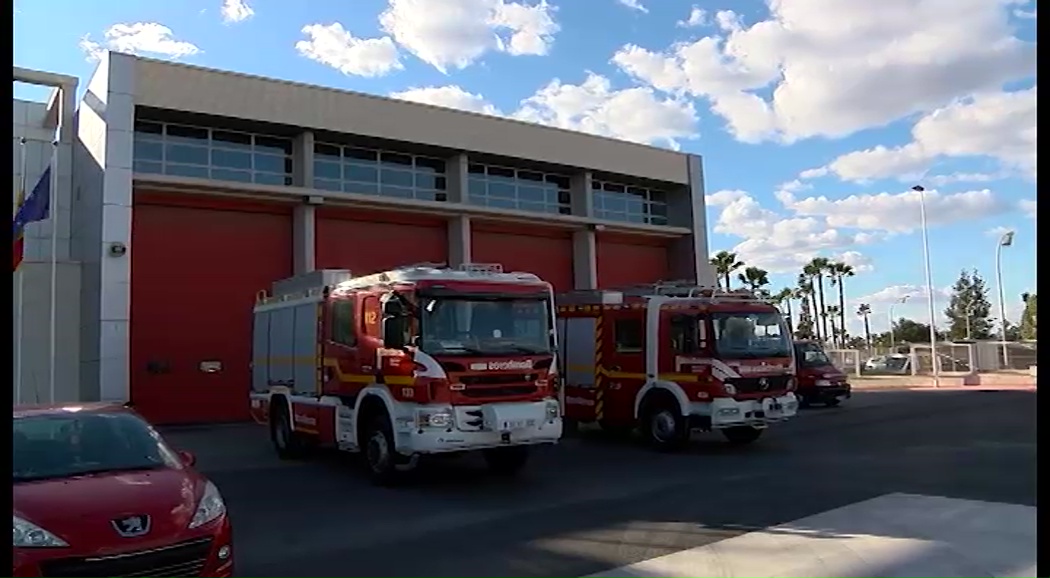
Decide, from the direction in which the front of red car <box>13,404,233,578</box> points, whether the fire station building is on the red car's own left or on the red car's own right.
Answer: on the red car's own left

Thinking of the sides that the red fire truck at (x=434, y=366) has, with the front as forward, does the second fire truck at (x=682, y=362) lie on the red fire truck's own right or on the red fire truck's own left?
on the red fire truck's own left

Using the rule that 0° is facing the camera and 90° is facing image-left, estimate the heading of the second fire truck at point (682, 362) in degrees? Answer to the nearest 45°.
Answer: approximately 315°

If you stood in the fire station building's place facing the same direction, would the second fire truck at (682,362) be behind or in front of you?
in front

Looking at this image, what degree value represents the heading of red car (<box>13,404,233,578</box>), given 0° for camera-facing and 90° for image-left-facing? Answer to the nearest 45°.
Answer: approximately 315°

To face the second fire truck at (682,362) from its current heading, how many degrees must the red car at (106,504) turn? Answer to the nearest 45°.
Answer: approximately 90° to its left

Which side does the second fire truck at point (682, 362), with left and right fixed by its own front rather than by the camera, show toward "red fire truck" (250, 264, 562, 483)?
right

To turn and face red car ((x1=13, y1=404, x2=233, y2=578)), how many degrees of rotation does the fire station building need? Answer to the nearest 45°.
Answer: approximately 45° to its right

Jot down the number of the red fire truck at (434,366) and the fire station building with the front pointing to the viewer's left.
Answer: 0

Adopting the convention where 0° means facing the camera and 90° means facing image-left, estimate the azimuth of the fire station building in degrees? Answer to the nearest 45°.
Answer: approximately 315°

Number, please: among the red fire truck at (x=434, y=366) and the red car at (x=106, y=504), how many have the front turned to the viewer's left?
0

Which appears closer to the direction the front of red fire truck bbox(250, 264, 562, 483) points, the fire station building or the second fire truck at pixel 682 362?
the second fire truck

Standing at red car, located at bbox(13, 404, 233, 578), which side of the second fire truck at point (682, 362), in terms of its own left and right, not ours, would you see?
right

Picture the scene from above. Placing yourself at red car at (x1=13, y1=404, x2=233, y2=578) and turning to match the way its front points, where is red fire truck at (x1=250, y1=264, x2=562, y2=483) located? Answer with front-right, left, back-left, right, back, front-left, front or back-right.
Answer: left
